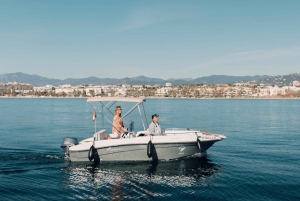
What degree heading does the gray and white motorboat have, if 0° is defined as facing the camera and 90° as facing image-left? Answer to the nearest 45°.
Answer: approximately 270°

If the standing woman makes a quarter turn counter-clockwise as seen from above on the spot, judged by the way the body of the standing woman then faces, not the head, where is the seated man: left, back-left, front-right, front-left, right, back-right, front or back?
front-right
